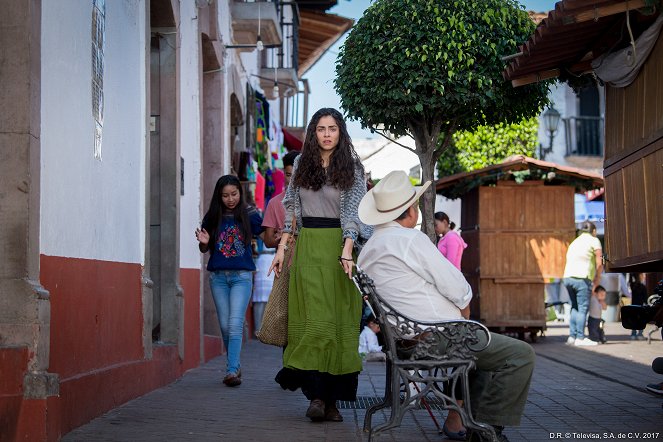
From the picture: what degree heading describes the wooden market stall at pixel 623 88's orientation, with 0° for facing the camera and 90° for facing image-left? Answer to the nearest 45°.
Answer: approximately 45°

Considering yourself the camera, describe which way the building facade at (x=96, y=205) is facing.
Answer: facing to the right of the viewer

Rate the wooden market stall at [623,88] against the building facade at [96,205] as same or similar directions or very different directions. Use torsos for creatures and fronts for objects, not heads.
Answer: very different directions

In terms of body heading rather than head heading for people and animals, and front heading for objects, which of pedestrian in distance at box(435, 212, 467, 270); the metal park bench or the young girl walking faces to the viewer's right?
the metal park bench

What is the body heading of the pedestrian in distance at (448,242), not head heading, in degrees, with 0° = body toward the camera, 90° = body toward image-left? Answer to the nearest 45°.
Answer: approximately 90°

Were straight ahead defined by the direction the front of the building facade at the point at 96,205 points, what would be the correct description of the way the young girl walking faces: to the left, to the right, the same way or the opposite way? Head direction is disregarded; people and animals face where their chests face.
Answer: to the right

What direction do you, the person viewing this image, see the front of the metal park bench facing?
facing to the right of the viewer
